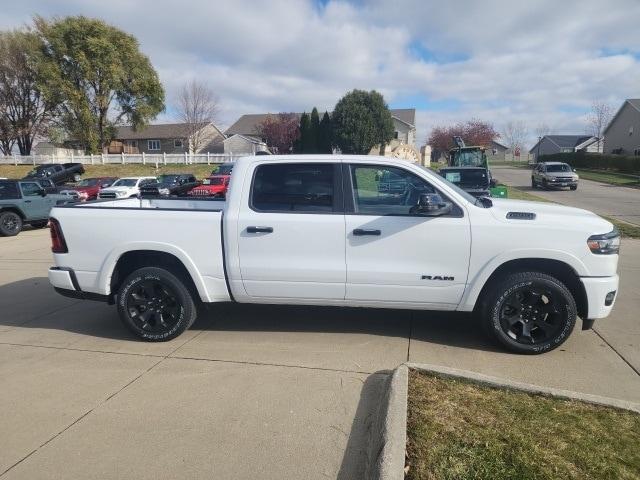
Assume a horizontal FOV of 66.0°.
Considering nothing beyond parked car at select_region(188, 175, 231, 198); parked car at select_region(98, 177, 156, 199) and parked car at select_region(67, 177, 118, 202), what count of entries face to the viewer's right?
0

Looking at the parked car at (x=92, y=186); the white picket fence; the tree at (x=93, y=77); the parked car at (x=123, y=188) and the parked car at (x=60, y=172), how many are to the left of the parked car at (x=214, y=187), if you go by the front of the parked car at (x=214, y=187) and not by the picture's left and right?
0

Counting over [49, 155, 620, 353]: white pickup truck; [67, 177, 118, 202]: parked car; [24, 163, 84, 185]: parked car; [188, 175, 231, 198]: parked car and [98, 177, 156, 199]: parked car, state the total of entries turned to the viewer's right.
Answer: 1

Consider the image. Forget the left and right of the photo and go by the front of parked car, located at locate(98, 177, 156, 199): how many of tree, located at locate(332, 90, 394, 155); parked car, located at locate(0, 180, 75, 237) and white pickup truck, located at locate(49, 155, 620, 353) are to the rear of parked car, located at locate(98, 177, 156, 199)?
1

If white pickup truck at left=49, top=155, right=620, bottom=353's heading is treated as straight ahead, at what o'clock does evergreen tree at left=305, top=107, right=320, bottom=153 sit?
The evergreen tree is roughly at 9 o'clock from the white pickup truck.

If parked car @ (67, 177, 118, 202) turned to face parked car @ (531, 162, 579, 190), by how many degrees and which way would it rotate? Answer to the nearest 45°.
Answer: approximately 135° to its left

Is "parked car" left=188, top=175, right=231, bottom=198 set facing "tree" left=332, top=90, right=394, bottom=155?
no

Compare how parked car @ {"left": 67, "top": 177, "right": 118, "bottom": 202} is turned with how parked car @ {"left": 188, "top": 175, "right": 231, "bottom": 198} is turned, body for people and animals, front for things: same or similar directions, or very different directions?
same or similar directions

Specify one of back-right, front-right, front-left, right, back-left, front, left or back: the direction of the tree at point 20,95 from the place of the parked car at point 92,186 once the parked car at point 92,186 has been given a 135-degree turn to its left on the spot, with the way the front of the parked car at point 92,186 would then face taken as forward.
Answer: left

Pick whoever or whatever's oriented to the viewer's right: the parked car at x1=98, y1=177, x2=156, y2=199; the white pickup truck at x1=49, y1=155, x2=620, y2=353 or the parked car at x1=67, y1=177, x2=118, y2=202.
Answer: the white pickup truck

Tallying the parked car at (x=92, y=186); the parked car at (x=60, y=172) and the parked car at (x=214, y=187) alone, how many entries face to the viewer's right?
0

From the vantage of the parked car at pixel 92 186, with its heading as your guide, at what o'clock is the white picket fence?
The white picket fence is roughly at 5 o'clock from the parked car.

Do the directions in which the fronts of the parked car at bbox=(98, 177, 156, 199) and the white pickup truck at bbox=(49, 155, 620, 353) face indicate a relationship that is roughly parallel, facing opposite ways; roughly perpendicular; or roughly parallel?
roughly perpendicular

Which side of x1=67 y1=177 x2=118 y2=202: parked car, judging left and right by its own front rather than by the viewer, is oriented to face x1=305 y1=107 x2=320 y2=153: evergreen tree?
back

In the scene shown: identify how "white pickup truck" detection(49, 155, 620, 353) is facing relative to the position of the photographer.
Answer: facing to the right of the viewer

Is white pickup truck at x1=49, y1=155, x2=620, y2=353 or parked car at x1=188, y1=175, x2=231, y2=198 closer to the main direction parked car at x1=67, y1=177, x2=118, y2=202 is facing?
the white pickup truck

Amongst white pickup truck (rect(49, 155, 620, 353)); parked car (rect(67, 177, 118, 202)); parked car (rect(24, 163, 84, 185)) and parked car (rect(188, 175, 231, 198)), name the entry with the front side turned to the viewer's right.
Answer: the white pickup truck

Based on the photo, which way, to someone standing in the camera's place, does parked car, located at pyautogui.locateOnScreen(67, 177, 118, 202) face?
facing the viewer and to the left of the viewer

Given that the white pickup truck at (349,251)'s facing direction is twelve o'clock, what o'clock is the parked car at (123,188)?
The parked car is roughly at 8 o'clock from the white pickup truck.

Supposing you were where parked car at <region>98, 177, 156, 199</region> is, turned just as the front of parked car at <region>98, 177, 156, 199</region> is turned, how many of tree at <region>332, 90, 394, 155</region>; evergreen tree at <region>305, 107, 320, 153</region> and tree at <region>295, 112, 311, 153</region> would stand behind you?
3

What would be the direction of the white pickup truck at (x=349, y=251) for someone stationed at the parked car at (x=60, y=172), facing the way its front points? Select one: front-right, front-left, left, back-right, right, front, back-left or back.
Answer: front-left

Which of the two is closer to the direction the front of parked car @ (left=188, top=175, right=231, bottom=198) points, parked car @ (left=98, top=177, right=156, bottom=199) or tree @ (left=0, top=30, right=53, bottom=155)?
the parked car
